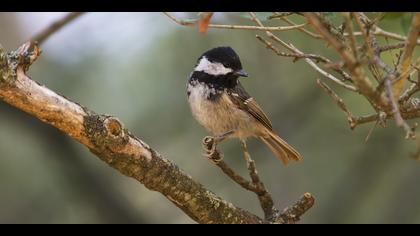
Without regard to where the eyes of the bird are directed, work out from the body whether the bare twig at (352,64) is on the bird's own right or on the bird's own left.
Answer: on the bird's own left

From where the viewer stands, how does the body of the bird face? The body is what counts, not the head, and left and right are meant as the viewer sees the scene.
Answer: facing the viewer and to the left of the viewer

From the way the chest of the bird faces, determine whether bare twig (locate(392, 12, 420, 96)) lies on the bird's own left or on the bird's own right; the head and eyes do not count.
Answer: on the bird's own left

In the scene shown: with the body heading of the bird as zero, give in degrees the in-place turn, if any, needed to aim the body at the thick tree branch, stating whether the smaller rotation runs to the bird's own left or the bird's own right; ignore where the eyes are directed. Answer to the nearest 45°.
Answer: approximately 45° to the bird's own right
